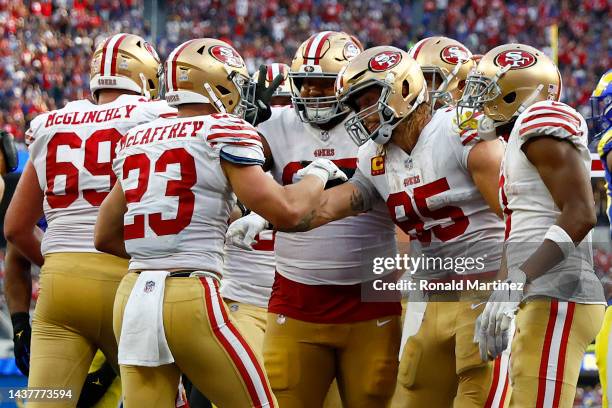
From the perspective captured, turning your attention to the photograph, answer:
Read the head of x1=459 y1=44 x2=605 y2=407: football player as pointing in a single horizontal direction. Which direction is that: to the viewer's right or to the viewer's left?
to the viewer's left

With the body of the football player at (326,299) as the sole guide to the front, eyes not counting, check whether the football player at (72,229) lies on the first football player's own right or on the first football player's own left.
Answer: on the first football player's own right

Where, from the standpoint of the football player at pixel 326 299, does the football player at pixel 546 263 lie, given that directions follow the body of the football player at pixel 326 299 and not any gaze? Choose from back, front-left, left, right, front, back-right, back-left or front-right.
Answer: front-left

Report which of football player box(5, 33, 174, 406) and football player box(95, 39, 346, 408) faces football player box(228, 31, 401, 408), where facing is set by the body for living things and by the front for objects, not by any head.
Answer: football player box(95, 39, 346, 408)

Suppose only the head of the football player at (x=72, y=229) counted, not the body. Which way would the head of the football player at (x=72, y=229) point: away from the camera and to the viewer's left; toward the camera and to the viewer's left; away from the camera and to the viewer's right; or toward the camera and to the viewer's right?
away from the camera and to the viewer's right

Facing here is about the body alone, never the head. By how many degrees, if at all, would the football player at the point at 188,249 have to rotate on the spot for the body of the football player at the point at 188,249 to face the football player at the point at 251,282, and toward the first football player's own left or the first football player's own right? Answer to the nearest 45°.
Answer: approximately 45° to the first football player's own left

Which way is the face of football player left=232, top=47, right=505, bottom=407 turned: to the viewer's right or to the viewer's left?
to the viewer's left

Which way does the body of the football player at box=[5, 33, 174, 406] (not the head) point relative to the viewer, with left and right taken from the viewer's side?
facing away from the viewer

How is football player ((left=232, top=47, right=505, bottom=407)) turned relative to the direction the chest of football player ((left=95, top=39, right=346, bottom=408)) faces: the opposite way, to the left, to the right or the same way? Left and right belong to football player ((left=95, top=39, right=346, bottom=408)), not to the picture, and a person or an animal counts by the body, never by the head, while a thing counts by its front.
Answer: the opposite way

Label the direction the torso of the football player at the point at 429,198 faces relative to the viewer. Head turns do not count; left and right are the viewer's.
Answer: facing the viewer and to the left of the viewer

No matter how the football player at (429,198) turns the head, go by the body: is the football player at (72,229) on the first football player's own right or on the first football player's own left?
on the first football player's own right

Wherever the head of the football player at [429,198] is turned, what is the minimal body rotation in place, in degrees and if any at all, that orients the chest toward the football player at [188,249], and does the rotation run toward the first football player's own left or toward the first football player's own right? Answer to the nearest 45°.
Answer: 0° — they already face them
